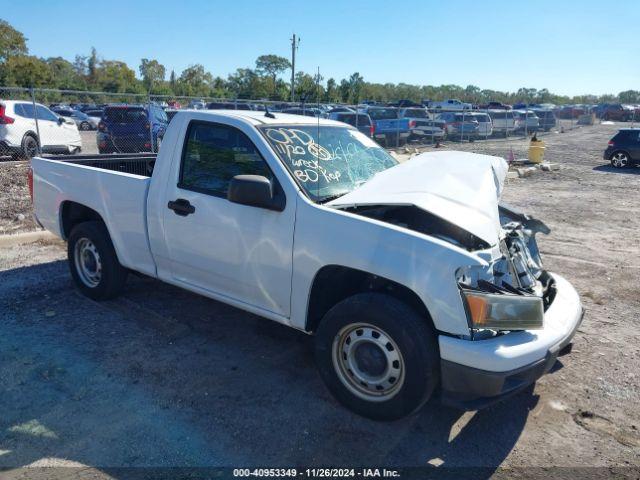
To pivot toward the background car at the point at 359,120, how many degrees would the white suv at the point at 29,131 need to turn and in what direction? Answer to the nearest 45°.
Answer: approximately 45° to its right

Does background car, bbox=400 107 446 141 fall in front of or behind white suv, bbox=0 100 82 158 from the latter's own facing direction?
in front

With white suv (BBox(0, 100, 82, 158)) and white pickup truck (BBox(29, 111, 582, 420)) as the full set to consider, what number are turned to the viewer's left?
0

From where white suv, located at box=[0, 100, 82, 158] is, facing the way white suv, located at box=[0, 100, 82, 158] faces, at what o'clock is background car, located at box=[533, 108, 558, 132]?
The background car is roughly at 1 o'clock from the white suv.

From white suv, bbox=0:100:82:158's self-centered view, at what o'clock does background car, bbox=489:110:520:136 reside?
The background car is roughly at 1 o'clock from the white suv.

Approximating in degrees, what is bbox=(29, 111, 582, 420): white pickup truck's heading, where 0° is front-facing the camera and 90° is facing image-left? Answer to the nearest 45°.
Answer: approximately 315°

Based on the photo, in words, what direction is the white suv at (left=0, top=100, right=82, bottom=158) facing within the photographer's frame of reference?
facing away from the viewer and to the right of the viewer

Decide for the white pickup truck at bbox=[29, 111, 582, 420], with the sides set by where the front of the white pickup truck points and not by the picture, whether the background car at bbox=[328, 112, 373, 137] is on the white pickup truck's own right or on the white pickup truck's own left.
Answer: on the white pickup truck's own left

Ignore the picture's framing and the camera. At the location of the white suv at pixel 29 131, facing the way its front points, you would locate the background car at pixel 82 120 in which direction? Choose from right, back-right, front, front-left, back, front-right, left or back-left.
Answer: front-left

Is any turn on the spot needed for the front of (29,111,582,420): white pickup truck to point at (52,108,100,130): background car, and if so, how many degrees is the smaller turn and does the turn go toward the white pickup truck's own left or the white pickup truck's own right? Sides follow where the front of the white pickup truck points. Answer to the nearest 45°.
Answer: approximately 180°
